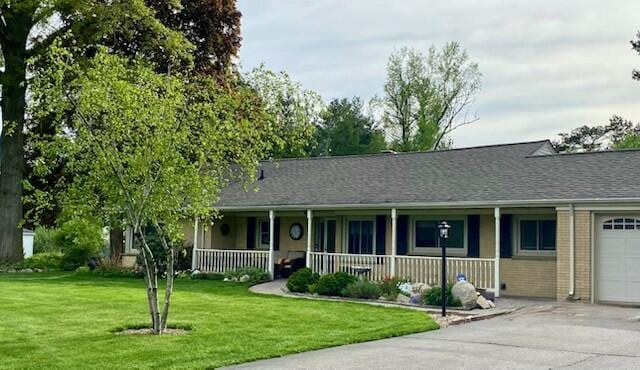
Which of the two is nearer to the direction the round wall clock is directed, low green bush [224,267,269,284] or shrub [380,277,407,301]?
the low green bush

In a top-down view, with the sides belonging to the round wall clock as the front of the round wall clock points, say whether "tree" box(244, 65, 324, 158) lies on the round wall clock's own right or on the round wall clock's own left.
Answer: on the round wall clock's own right

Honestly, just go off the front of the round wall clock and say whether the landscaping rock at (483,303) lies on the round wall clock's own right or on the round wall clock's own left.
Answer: on the round wall clock's own left

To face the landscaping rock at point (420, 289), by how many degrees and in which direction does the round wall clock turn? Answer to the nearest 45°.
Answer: approximately 45° to its left

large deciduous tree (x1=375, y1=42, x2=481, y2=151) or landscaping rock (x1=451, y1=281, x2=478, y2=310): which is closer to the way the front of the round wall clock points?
the landscaping rock

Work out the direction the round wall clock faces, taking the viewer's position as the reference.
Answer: facing the viewer and to the left of the viewer

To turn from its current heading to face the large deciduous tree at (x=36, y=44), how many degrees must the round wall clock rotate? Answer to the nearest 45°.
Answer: approximately 45° to its right

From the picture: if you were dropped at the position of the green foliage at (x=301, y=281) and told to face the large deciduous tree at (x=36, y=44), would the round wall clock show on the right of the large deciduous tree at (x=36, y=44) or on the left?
right

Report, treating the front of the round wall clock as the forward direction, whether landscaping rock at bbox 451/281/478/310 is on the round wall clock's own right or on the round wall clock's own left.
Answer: on the round wall clock's own left

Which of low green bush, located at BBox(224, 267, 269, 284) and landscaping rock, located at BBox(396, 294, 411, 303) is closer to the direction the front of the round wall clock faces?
the low green bush

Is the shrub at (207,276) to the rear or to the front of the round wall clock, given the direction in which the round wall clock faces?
to the front

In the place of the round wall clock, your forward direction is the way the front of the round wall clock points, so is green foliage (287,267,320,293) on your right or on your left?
on your left

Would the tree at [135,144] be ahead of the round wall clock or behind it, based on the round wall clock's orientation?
ahead

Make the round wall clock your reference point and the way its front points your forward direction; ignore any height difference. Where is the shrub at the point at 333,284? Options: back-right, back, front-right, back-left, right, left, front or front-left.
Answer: front-left

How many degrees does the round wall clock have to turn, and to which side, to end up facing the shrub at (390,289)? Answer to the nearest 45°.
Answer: approximately 45° to its left

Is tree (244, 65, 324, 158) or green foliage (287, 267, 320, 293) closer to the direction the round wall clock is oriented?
the green foliage

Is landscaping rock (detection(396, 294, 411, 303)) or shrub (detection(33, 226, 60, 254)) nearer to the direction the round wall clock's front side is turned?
the landscaping rock

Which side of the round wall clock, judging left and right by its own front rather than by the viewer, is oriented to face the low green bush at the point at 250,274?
front

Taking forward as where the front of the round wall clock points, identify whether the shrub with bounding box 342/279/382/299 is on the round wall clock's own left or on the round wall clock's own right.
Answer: on the round wall clock's own left
